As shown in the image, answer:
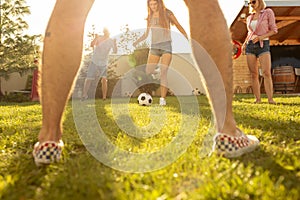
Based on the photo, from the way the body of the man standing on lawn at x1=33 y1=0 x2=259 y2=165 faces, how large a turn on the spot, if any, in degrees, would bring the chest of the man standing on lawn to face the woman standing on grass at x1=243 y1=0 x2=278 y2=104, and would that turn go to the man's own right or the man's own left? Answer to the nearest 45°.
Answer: approximately 45° to the man's own right

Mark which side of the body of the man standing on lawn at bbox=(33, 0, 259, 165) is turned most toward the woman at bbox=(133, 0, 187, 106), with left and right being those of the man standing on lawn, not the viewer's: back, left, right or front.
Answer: front

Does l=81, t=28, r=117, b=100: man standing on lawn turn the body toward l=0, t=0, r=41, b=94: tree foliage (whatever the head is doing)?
no

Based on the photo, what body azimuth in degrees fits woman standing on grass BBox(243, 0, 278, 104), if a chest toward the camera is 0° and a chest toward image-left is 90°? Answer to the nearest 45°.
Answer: approximately 45°

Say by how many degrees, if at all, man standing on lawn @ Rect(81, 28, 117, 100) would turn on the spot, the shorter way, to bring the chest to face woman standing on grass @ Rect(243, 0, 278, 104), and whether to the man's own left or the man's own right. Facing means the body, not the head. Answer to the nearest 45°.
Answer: approximately 45° to the man's own left

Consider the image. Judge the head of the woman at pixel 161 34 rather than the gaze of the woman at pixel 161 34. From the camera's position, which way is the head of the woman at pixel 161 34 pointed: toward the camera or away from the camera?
toward the camera

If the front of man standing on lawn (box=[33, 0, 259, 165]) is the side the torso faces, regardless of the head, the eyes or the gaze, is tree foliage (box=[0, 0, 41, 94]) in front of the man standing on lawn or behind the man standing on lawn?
in front

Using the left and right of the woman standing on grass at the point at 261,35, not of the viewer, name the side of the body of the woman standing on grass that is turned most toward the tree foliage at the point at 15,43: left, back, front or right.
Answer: right

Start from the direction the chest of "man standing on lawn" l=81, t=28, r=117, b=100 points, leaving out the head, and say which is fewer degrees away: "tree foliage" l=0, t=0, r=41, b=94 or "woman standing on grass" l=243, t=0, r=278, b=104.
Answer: the woman standing on grass

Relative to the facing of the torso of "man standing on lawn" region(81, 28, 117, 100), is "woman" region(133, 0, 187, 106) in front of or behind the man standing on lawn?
in front

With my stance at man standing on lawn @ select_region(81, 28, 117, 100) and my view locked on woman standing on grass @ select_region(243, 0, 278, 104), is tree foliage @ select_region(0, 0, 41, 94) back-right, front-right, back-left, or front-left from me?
back-left

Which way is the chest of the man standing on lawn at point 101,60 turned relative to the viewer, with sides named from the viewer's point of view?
facing the viewer

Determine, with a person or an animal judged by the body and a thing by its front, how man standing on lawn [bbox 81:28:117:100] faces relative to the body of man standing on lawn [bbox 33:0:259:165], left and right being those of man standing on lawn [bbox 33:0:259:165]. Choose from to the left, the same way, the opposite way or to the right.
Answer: the opposite way
